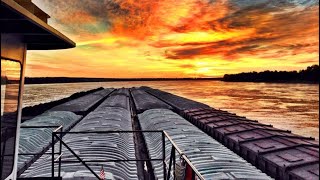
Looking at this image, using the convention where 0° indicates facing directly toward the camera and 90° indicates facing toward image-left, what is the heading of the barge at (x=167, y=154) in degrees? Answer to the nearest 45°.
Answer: approximately 180°
